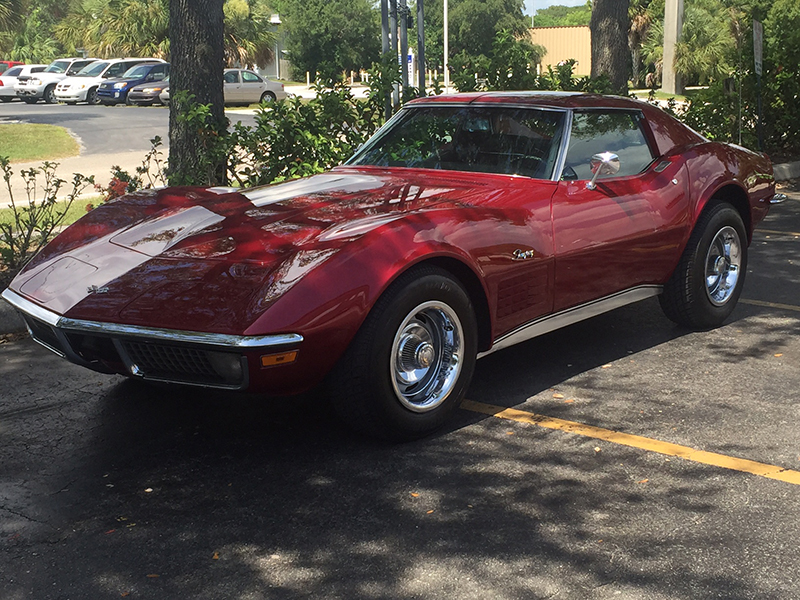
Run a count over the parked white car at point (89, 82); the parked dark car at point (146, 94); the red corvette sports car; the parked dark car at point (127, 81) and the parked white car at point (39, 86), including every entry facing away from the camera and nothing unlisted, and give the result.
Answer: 0

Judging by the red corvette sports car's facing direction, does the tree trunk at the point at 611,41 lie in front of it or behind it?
behind

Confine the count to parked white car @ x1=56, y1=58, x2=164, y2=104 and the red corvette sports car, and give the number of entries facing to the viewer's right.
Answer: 0

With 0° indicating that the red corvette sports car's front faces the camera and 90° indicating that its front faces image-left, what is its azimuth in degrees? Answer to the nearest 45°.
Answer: approximately 45°

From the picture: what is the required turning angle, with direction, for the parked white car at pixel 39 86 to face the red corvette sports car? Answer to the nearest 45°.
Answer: approximately 45° to its left

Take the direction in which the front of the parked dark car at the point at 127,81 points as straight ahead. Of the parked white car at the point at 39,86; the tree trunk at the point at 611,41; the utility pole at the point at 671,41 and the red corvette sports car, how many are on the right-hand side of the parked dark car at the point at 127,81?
1

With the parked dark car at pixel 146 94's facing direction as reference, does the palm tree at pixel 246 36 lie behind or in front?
behind

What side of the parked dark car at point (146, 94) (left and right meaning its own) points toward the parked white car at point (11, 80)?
right

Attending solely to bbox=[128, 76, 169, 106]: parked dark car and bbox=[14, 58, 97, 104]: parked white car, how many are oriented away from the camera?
0

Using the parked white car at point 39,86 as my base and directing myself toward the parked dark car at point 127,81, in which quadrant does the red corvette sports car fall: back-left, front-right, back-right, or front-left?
front-right

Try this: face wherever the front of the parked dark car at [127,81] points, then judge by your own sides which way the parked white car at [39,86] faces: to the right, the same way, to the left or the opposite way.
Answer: the same way

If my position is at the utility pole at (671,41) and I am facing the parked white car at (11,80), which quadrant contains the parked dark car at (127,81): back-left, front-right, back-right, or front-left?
front-left

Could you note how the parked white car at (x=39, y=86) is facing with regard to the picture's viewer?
facing the viewer and to the left of the viewer

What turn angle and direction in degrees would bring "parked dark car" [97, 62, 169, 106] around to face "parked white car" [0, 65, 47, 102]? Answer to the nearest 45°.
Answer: approximately 90° to its right

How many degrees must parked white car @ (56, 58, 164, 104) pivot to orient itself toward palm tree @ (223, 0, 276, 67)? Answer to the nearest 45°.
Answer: approximately 180°

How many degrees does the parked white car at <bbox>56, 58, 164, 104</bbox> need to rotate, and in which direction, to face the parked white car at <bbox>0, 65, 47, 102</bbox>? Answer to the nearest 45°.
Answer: approximately 90° to its right

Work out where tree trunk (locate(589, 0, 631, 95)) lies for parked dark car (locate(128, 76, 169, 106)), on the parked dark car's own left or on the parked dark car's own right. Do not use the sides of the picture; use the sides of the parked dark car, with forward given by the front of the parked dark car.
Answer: on the parked dark car's own left

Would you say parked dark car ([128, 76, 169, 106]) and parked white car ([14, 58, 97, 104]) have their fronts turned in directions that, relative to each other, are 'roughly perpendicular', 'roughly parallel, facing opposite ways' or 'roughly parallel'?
roughly parallel

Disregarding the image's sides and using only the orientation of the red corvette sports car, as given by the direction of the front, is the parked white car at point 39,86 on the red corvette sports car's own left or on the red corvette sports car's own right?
on the red corvette sports car's own right

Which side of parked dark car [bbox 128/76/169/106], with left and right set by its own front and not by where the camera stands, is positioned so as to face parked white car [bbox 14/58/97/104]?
right

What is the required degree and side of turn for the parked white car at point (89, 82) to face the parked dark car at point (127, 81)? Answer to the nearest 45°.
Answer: approximately 90° to its left
